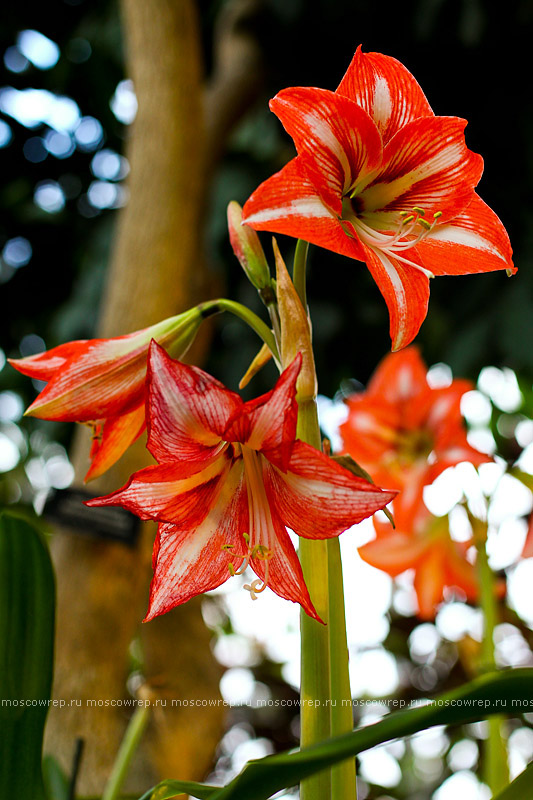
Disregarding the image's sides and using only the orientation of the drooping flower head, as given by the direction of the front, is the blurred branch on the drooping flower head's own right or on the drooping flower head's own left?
on the drooping flower head's own right

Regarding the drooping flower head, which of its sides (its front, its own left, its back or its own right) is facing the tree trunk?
right

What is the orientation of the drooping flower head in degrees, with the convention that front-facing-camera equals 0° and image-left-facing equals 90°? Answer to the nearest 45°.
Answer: approximately 90°
